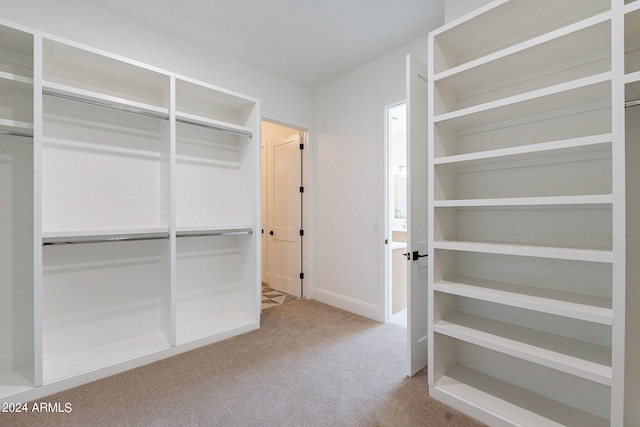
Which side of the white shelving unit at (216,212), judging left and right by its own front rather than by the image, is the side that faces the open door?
front

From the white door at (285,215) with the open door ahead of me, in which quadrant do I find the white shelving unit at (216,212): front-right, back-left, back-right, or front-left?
front-right

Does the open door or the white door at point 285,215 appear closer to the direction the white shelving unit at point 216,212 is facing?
the open door

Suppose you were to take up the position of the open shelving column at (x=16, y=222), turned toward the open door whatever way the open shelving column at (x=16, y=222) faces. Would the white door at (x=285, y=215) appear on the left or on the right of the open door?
left

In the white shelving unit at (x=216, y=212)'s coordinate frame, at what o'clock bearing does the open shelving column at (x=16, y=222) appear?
The open shelving column is roughly at 4 o'clock from the white shelving unit.

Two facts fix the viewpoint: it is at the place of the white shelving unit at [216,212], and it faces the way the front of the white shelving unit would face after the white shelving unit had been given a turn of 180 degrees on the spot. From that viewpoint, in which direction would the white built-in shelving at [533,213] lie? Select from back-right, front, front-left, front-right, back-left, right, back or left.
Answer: back

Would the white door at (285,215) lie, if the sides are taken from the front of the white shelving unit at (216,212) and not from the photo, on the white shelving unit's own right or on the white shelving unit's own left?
on the white shelving unit's own left
